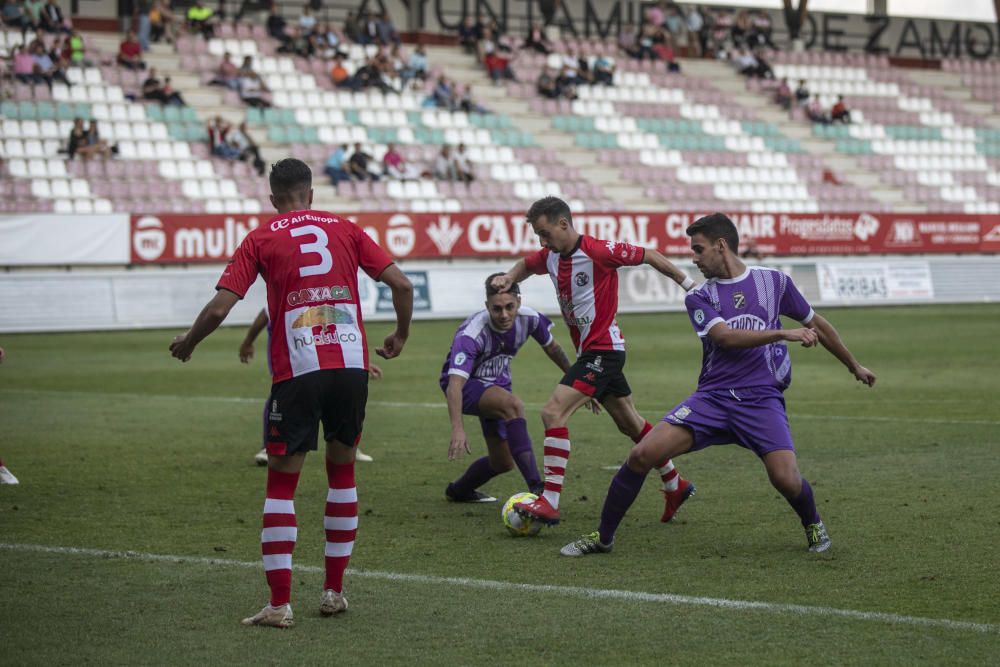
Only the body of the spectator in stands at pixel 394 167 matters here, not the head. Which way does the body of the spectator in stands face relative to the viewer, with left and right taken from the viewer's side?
facing the viewer and to the right of the viewer

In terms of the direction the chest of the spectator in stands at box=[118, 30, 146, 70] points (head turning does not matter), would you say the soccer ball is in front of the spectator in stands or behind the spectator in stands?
in front

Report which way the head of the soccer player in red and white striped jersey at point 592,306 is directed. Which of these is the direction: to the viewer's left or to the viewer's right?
to the viewer's left

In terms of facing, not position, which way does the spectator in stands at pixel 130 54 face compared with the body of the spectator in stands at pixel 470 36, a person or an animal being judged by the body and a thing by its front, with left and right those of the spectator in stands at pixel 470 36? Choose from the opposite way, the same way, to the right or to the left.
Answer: the same way

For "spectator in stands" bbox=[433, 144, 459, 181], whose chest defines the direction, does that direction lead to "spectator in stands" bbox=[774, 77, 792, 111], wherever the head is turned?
no

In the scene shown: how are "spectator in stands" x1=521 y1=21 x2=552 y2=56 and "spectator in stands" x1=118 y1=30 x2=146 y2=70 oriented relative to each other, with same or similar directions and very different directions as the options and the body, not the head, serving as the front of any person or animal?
same or similar directions

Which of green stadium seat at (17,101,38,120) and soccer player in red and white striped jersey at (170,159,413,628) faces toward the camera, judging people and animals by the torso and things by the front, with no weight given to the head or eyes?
the green stadium seat

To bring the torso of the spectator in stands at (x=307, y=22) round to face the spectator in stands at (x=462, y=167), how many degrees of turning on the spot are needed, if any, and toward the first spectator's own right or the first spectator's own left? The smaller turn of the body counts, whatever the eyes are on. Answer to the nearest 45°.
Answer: approximately 45° to the first spectator's own left

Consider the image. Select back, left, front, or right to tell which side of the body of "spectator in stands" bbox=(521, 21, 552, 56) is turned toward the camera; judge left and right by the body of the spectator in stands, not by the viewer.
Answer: front

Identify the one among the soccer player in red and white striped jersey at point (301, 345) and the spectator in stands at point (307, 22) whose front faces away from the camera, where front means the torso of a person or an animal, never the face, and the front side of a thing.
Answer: the soccer player in red and white striped jersey

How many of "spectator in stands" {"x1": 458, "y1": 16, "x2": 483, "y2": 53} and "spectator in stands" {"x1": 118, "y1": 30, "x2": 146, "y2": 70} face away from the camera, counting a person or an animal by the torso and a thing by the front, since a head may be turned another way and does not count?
0

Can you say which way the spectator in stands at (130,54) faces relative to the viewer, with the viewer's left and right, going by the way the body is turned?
facing the viewer

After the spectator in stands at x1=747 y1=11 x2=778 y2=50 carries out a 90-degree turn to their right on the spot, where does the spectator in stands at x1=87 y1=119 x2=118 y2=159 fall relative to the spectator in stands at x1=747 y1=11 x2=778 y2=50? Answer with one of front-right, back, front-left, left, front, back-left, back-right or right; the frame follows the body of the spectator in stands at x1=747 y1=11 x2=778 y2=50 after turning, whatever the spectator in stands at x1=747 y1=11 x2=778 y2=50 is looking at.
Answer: front-left

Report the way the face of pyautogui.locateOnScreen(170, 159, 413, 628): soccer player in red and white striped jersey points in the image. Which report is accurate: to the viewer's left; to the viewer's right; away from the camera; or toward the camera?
away from the camera

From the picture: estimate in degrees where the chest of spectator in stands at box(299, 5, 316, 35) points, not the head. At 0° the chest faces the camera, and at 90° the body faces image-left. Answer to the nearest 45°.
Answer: approximately 0°

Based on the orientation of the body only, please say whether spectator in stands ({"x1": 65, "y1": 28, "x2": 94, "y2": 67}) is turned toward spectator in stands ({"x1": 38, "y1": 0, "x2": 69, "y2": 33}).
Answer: no

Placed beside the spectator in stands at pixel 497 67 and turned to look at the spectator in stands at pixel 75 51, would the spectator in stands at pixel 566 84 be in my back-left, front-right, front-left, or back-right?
back-left

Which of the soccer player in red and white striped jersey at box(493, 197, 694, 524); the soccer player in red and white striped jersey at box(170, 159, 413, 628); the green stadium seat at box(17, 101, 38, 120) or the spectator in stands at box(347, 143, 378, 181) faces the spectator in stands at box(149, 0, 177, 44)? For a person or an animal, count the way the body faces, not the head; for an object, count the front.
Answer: the soccer player in red and white striped jersey at box(170, 159, 413, 628)

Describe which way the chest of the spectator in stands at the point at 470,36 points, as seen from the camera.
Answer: toward the camera

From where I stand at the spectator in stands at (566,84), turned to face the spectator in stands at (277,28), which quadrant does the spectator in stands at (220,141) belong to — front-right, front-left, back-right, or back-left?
front-left
